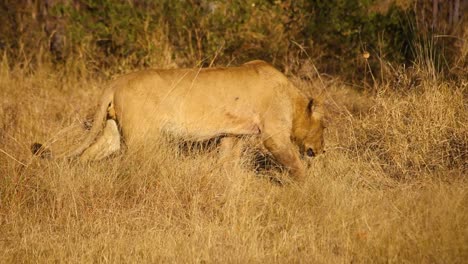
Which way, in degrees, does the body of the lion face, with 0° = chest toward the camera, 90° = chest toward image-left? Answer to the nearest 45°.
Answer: approximately 270°
